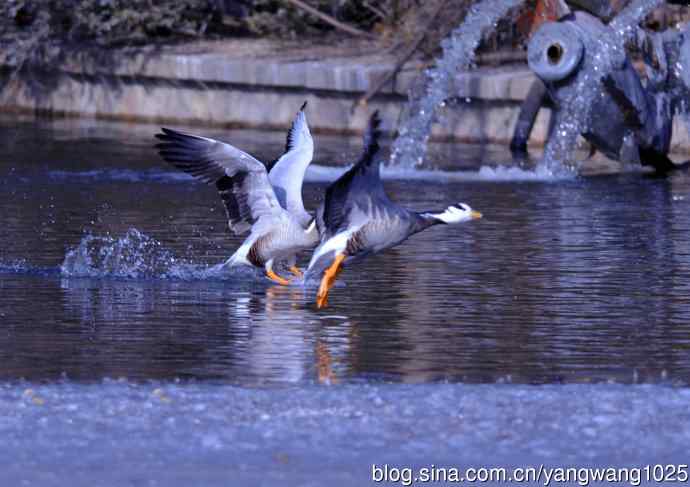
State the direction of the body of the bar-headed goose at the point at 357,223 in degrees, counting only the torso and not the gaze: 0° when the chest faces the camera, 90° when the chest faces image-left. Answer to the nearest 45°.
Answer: approximately 270°

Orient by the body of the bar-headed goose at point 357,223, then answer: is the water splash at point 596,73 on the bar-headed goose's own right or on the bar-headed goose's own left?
on the bar-headed goose's own left

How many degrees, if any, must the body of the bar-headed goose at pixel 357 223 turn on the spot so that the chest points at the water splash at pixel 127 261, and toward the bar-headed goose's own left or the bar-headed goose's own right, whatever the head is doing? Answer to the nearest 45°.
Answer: approximately 135° to the bar-headed goose's own left

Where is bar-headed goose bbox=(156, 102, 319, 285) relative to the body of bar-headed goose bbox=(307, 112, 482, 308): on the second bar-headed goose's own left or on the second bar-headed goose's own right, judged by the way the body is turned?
on the second bar-headed goose's own left

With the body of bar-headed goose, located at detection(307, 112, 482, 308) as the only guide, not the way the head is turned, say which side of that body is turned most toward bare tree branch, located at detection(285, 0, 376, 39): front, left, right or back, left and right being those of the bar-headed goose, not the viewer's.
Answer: left

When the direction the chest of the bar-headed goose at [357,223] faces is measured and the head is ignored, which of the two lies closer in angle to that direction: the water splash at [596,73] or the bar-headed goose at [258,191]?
the water splash
